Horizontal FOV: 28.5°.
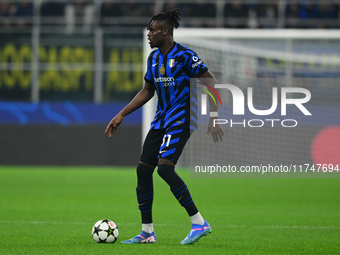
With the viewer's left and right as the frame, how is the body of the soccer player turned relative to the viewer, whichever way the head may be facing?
facing the viewer and to the left of the viewer

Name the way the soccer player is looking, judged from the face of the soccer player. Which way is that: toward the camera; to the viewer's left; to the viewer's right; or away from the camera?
to the viewer's left
